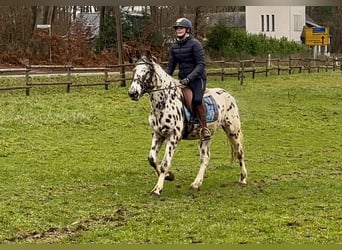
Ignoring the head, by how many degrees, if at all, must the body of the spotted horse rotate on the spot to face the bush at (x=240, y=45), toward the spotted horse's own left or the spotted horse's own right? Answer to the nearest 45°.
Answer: approximately 135° to the spotted horse's own right

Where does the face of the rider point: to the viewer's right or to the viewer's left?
to the viewer's left
